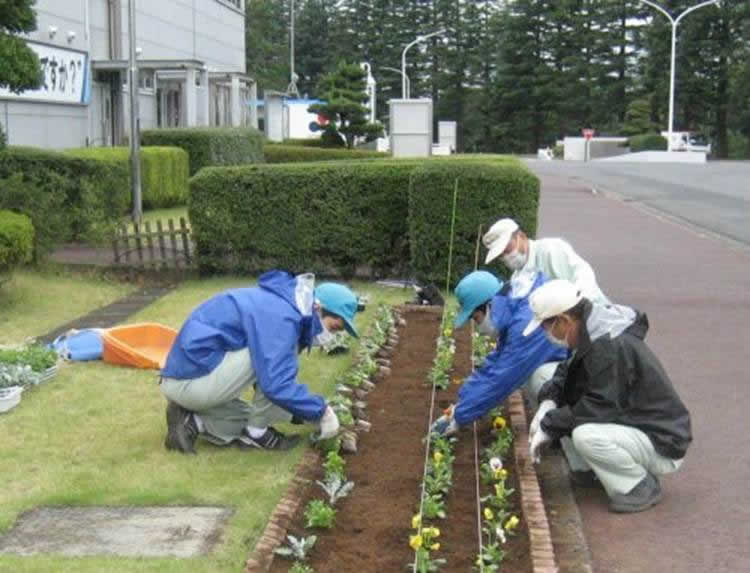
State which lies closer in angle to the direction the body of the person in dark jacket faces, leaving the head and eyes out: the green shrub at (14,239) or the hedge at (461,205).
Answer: the green shrub

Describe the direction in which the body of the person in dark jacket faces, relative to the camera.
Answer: to the viewer's left

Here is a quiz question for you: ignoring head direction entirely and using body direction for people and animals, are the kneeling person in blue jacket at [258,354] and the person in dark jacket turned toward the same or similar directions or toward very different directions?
very different directions

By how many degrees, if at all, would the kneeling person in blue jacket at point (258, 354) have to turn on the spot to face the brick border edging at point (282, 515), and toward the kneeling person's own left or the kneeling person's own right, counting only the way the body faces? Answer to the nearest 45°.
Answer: approximately 90° to the kneeling person's own right

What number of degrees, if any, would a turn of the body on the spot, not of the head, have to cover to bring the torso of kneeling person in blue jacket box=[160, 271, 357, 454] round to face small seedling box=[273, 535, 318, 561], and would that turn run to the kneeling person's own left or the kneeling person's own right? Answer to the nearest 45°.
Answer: approximately 90° to the kneeling person's own right

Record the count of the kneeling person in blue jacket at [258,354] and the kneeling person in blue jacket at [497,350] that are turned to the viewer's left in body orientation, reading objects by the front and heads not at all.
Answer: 1

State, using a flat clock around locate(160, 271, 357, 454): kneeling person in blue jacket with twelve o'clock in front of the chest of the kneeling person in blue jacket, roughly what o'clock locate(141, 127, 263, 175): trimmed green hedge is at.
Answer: The trimmed green hedge is roughly at 9 o'clock from the kneeling person in blue jacket.

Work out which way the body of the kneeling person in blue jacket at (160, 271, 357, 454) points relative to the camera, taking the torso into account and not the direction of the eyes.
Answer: to the viewer's right

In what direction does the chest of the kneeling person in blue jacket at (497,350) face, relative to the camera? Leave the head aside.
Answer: to the viewer's left

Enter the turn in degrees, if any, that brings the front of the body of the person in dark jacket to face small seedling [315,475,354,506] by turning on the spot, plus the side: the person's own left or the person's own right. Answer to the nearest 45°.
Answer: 0° — they already face it

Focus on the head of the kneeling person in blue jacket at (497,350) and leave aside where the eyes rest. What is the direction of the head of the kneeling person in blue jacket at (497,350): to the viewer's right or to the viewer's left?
to the viewer's left

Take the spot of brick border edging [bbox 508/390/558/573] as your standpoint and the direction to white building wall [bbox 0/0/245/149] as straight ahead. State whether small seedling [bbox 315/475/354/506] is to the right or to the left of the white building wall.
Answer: left
